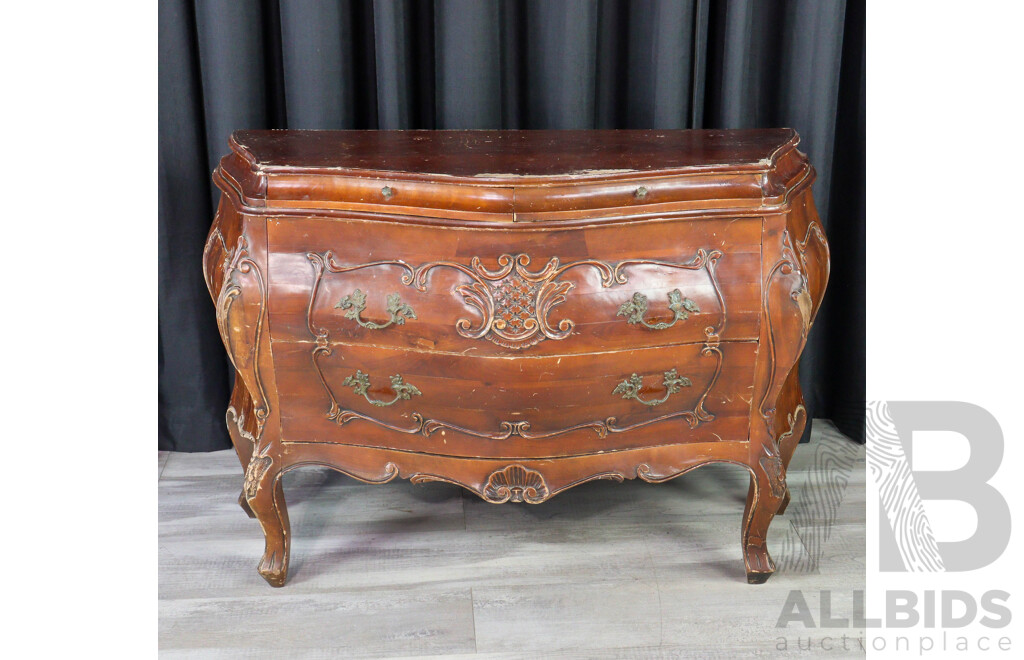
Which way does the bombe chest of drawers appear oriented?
toward the camera
